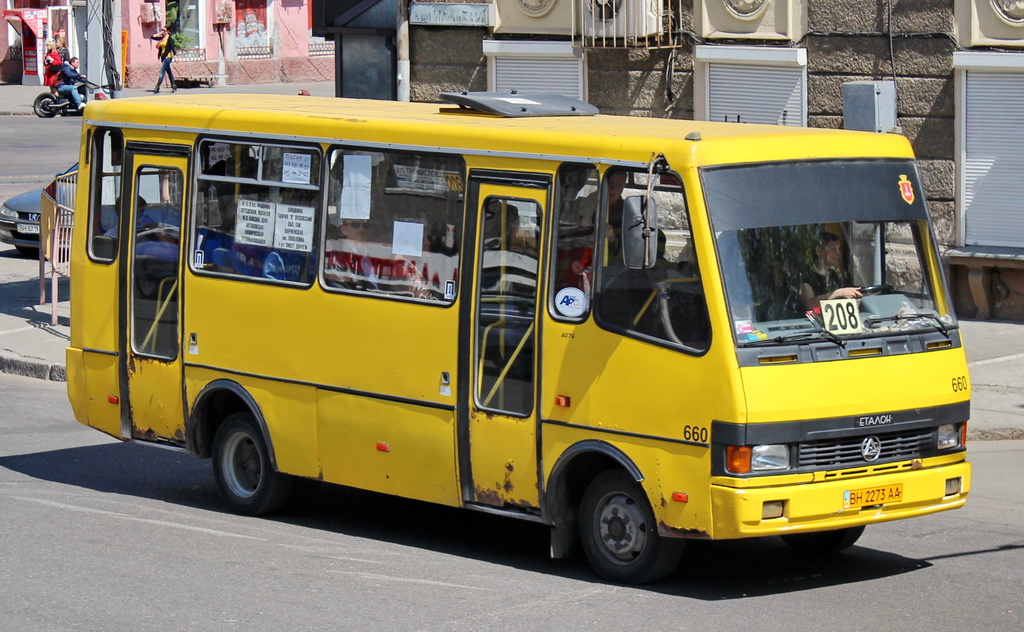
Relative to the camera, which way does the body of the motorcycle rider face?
to the viewer's right

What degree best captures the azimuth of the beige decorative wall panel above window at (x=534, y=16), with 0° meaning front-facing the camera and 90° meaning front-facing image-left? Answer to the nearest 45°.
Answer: approximately 0°

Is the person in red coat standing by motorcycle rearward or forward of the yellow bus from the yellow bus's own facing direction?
rearward

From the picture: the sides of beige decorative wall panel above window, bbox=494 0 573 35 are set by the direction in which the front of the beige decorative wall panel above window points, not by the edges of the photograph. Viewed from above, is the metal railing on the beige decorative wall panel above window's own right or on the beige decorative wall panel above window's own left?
on the beige decorative wall panel above window's own right

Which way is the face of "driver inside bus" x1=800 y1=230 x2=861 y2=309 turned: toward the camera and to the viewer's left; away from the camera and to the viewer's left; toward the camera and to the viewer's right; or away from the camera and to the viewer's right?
toward the camera and to the viewer's right

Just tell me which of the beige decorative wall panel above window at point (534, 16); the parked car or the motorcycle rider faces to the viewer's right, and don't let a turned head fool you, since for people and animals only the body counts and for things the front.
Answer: the motorcycle rider

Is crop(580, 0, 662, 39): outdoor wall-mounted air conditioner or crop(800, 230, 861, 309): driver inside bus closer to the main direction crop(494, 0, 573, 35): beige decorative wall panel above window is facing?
the driver inside bus
